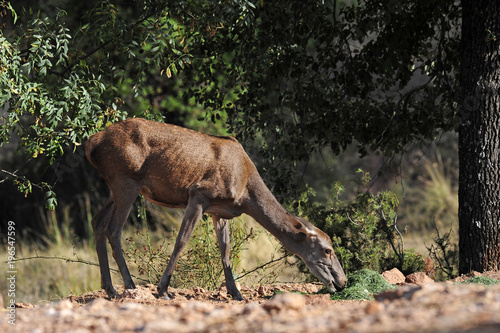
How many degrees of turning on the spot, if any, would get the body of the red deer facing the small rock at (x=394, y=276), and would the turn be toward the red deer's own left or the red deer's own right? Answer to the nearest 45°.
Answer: approximately 45° to the red deer's own left

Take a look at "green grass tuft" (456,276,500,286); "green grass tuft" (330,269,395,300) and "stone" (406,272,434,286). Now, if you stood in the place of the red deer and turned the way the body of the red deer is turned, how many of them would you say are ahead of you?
3

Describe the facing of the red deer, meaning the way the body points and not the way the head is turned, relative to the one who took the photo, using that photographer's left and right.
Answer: facing to the right of the viewer

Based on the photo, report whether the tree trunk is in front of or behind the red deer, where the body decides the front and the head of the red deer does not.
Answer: in front

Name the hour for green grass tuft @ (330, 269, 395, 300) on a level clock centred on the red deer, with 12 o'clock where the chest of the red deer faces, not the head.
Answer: The green grass tuft is roughly at 12 o'clock from the red deer.

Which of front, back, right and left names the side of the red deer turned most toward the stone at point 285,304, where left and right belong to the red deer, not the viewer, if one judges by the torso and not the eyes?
right

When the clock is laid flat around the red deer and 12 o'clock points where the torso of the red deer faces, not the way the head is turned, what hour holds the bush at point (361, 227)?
The bush is roughly at 11 o'clock from the red deer.

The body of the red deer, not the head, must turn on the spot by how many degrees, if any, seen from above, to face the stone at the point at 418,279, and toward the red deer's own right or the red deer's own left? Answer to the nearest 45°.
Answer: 0° — it already faces it

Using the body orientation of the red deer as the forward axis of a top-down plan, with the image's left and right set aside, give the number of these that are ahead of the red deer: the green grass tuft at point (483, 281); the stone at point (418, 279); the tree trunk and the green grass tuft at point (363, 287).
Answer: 4
